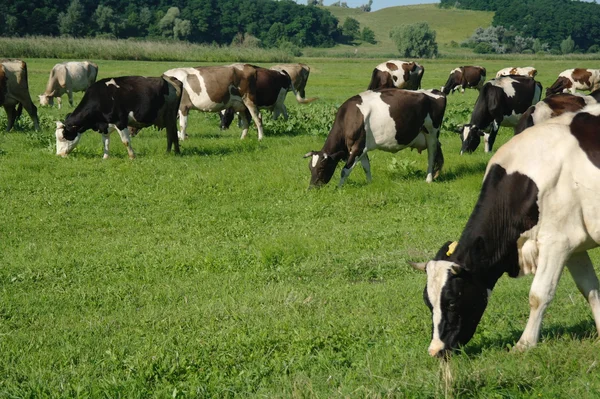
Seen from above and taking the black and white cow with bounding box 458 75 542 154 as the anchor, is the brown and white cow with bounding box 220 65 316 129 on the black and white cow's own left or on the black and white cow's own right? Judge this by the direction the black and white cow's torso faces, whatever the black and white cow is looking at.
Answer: on the black and white cow's own right

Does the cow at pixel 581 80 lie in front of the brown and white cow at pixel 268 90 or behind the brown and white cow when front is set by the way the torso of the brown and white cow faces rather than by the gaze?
behind

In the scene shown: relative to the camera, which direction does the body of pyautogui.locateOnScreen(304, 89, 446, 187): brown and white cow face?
to the viewer's left

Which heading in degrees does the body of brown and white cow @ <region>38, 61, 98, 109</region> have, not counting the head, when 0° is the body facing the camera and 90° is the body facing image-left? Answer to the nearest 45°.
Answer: approximately 45°

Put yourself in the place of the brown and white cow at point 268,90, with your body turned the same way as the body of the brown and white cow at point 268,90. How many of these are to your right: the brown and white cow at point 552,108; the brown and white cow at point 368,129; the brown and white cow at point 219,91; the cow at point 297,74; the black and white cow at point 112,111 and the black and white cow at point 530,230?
1

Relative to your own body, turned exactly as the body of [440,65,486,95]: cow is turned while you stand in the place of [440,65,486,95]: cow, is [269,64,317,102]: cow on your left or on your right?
on your left

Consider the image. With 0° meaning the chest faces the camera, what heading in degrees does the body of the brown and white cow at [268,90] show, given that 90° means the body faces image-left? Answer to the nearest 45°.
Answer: approximately 90°

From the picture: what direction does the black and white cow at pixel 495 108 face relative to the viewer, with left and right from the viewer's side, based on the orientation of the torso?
facing the viewer and to the left of the viewer

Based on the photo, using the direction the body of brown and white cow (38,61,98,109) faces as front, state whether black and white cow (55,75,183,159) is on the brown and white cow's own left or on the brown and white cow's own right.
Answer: on the brown and white cow's own left

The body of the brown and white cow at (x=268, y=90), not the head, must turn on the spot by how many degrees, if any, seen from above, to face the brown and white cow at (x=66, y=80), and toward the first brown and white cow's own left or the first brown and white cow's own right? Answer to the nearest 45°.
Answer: approximately 45° to the first brown and white cow's own right

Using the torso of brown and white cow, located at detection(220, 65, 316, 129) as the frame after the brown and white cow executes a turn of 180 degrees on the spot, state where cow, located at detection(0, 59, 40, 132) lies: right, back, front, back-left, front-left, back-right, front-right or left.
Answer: back

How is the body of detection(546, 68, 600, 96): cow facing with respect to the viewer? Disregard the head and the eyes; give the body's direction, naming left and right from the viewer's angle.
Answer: facing to the left of the viewer

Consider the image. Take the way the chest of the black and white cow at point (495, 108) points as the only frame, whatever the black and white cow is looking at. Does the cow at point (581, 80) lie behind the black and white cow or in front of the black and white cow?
behind

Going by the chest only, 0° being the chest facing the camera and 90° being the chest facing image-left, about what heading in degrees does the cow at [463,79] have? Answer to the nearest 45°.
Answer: approximately 90°
